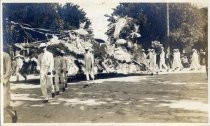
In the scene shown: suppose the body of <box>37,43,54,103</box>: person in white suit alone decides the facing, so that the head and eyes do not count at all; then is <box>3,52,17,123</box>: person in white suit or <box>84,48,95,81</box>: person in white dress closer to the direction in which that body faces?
the person in white suit

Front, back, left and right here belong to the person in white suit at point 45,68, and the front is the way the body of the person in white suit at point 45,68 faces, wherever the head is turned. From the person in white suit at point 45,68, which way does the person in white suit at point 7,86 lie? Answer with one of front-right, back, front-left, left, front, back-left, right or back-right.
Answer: front-right

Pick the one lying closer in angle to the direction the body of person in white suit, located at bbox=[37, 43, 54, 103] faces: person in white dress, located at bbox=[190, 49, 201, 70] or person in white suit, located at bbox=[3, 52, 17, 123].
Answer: the person in white suit

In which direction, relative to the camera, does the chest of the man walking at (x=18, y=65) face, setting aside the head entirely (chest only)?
to the viewer's left

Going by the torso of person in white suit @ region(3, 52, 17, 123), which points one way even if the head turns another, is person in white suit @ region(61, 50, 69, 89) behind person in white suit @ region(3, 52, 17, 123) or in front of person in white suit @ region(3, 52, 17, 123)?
behind

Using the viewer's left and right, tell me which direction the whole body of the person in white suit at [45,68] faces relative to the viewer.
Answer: facing the viewer and to the left of the viewer

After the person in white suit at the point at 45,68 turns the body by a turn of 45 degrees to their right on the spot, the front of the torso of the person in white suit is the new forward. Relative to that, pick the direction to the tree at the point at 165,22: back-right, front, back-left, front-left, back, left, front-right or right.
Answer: back

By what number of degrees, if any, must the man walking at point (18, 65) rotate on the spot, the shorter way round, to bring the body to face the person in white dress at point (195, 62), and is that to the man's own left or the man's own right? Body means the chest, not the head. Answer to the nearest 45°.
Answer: approximately 180°
